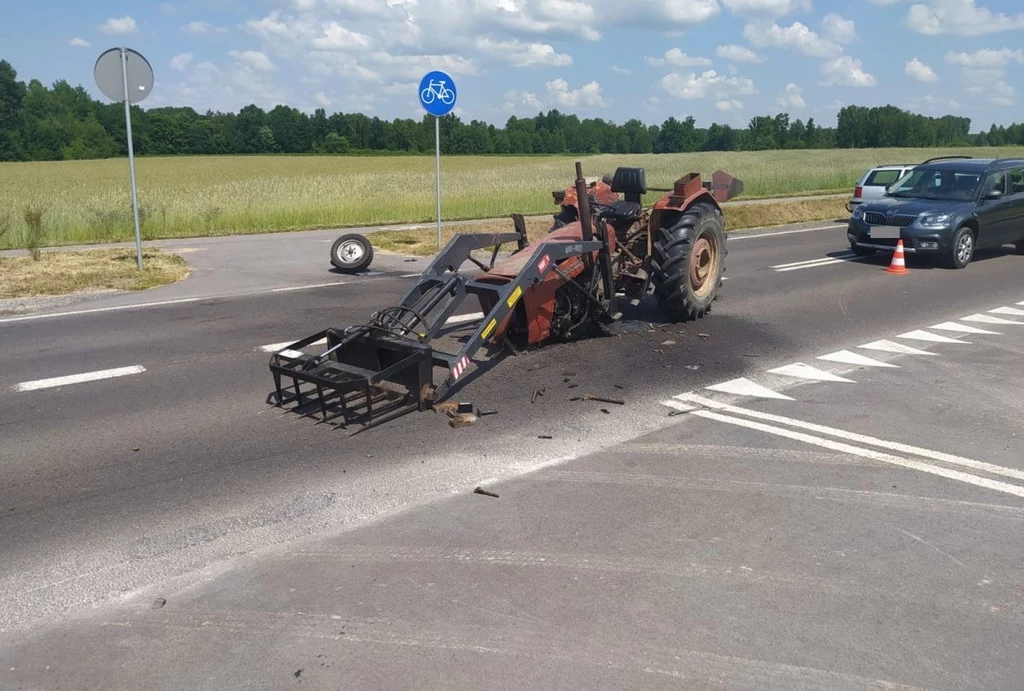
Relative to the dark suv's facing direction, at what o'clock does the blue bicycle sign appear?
The blue bicycle sign is roughly at 1 o'clock from the dark suv.

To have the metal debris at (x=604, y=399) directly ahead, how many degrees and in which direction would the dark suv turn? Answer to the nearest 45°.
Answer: approximately 45° to its left

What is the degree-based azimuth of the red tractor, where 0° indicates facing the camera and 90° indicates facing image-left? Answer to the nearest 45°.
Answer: approximately 45°

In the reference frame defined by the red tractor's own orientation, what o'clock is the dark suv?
The dark suv is roughly at 6 o'clock from the red tractor.

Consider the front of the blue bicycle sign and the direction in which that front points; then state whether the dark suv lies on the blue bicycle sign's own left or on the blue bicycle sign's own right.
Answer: on the blue bicycle sign's own left

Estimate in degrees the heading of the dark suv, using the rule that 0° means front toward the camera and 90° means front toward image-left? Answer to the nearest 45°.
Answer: approximately 45°

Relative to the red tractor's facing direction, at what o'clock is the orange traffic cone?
The orange traffic cone is roughly at 6 o'clock from the red tractor.

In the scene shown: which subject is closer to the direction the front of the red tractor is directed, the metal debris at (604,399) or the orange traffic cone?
the metal debris

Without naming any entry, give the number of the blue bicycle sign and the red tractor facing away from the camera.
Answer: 0

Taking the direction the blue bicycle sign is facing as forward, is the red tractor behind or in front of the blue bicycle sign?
in front

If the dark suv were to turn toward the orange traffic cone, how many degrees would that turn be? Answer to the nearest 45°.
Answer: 0° — it already faces it

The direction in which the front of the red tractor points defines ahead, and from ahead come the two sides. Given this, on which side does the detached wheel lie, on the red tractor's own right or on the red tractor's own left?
on the red tractor's own right
